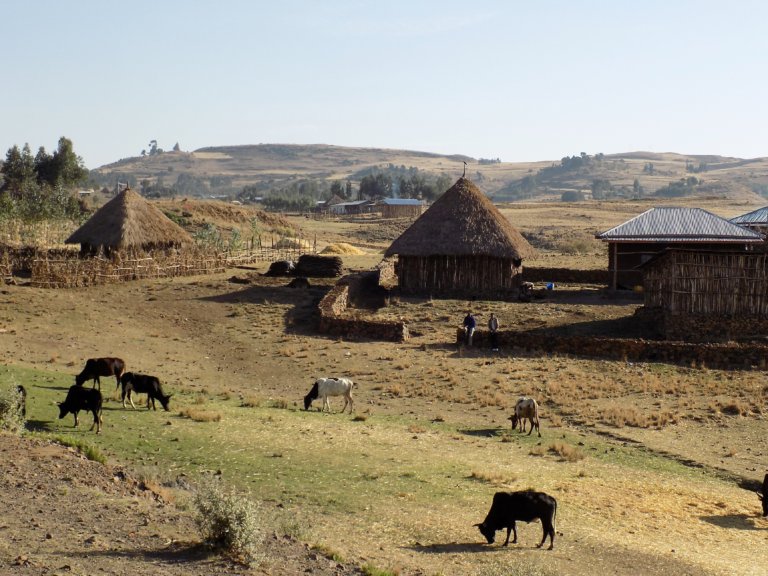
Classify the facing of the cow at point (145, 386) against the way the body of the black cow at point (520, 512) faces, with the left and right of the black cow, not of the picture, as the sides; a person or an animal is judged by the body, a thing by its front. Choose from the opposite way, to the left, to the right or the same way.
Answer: the opposite way

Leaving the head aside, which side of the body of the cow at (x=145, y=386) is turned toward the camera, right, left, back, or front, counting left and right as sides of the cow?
right

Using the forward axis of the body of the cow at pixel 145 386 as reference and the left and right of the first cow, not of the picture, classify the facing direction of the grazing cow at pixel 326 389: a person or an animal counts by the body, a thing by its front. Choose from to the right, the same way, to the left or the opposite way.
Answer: the opposite way

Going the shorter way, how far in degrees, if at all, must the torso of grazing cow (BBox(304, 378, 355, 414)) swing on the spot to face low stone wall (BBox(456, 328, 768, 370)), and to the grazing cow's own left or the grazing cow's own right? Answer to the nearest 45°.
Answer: approximately 135° to the grazing cow's own right

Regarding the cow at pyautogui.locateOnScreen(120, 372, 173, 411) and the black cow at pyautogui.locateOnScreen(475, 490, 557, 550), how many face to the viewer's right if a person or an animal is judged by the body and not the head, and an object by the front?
1

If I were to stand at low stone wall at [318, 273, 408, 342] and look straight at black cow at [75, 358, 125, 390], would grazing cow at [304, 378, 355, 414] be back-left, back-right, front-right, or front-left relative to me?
front-left

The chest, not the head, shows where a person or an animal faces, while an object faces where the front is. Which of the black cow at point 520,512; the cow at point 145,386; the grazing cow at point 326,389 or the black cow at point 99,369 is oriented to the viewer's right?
the cow at point 145,386

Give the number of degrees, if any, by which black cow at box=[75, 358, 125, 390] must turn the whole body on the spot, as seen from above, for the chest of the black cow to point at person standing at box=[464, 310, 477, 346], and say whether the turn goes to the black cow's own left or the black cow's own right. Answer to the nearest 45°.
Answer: approximately 135° to the black cow's own right

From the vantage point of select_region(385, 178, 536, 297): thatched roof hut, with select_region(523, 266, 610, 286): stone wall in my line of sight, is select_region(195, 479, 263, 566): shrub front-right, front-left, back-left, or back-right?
back-right

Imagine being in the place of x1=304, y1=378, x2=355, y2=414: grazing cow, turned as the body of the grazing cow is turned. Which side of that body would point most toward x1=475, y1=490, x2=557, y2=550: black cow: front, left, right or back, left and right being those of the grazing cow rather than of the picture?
left

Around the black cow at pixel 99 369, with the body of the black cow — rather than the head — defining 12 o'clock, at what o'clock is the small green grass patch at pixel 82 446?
The small green grass patch is roughly at 9 o'clock from the black cow.

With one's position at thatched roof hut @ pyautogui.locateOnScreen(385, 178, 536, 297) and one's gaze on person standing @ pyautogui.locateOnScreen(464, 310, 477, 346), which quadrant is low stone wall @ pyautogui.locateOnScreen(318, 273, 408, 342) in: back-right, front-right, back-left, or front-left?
front-right

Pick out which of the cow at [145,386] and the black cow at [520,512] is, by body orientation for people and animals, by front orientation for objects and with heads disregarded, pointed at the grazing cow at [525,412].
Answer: the cow at [145,386]

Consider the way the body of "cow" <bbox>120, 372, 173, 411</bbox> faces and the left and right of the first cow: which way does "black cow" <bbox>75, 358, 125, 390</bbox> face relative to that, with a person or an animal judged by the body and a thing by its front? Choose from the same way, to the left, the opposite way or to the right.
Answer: the opposite way

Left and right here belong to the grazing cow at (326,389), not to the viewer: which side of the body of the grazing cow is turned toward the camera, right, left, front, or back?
left

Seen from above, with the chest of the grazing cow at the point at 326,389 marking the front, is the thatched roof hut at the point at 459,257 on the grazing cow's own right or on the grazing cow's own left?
on the grazing cow's own right

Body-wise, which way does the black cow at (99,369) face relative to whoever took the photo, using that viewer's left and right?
facing to the left of the viewer

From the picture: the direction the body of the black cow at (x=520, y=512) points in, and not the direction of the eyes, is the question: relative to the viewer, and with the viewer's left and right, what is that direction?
facing to the left of the viewer
